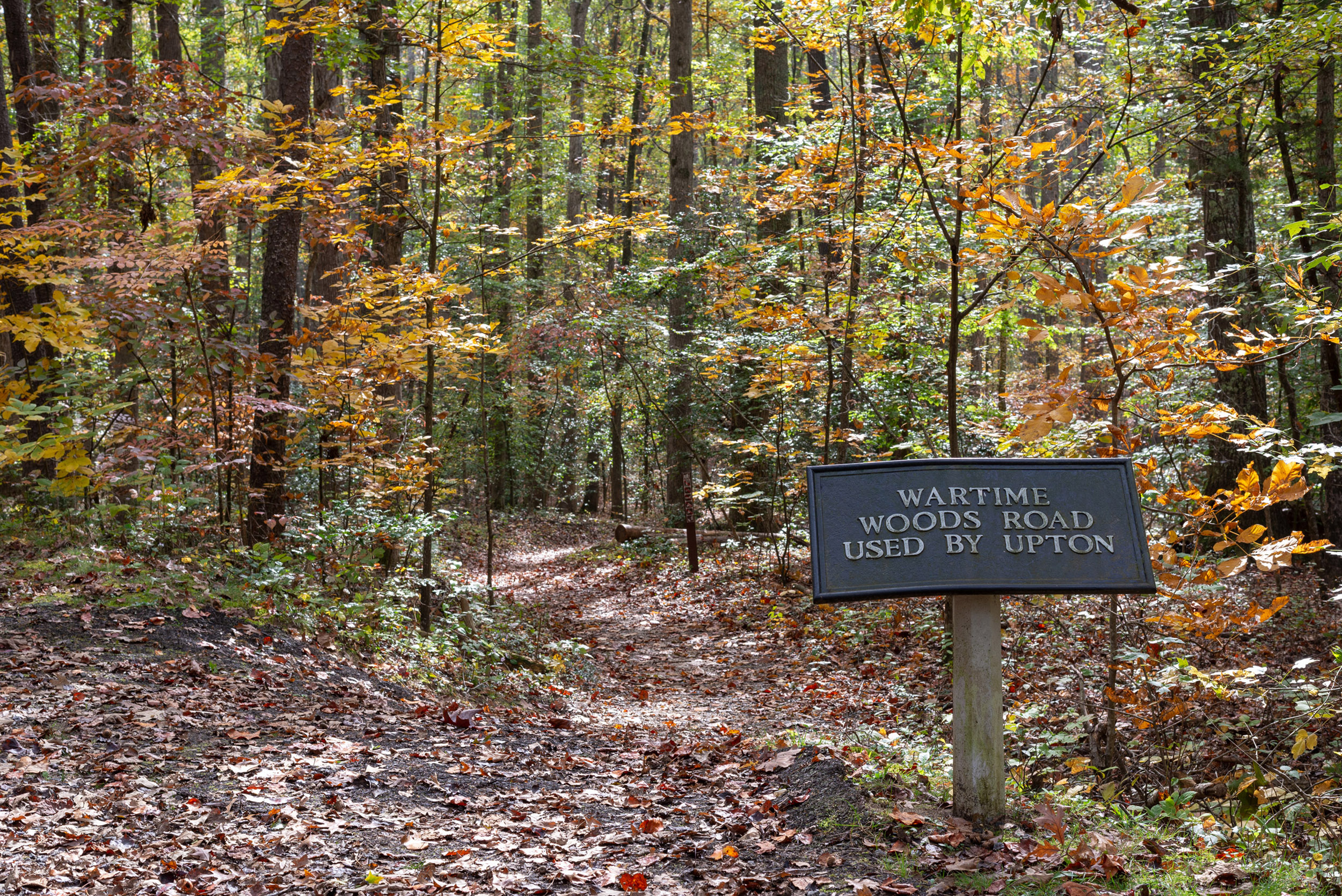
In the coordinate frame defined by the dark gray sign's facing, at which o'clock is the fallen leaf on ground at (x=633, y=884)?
The fallen leaf on ground is roughly at 2 o'clock from the dark gray sign.

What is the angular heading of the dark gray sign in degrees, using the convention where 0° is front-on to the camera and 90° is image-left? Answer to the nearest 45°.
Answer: approximately 0°

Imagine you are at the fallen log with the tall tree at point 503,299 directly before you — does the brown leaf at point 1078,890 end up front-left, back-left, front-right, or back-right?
back-left

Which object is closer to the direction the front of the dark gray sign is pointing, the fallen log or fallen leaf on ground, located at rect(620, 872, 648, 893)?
the fallen leaf on ground
